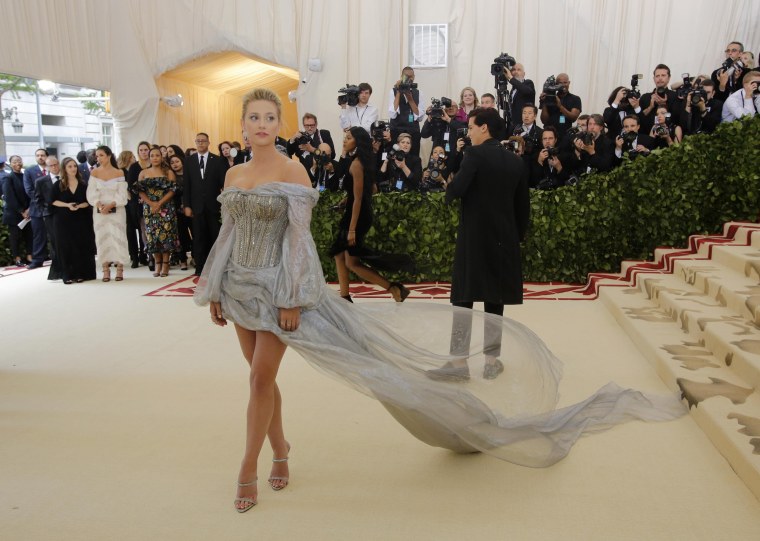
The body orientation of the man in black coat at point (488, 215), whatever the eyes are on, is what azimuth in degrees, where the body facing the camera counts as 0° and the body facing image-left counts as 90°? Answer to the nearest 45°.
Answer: approximately 135°

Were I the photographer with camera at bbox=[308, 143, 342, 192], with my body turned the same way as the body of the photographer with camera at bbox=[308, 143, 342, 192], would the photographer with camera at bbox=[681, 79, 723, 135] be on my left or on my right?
on my left

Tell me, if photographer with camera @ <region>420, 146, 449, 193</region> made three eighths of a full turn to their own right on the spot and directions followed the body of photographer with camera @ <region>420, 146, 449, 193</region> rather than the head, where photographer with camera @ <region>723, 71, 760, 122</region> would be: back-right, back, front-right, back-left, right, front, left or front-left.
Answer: back-right

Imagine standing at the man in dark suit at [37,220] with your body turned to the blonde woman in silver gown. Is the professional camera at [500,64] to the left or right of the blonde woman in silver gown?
left

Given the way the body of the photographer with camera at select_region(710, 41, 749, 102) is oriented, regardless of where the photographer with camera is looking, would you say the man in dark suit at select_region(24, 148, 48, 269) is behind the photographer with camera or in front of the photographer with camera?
in front

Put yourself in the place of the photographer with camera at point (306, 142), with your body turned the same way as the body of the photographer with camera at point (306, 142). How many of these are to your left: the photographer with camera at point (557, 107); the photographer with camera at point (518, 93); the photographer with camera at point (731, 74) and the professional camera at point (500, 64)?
4

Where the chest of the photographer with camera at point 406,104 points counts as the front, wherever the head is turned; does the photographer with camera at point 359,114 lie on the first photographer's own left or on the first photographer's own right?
on the first photographer's own right

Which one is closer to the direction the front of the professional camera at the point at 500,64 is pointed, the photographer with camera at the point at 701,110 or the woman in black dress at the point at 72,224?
the woman in black dress

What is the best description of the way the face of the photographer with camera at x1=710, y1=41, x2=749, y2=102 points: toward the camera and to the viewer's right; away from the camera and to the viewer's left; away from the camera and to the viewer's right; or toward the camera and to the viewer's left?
toward the camera and to the viewer's left

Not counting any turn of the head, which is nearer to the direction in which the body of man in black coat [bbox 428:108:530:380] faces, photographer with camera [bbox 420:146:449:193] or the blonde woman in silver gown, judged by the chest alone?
the photographer with camera
